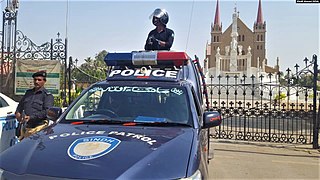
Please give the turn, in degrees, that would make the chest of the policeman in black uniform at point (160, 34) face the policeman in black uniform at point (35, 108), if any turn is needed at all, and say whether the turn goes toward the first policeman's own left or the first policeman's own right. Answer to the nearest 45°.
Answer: approximately 45° to the first policeman's own right

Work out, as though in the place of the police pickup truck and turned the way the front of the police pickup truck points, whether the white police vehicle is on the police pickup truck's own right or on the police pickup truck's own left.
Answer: on the police pickup truck's own right

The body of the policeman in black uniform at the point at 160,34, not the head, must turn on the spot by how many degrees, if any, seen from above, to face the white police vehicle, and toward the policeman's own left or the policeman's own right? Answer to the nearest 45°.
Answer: approximately 45° to the policeman's own right

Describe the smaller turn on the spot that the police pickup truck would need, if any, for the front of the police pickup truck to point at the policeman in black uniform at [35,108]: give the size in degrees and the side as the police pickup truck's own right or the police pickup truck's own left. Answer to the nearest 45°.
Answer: approximately 90° to the police pickup truck's own right

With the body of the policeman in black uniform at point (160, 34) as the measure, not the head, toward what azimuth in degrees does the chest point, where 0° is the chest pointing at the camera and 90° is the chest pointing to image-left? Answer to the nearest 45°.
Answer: approximately 45°

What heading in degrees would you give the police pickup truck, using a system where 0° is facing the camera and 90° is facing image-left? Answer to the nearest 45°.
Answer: approximately 45°
